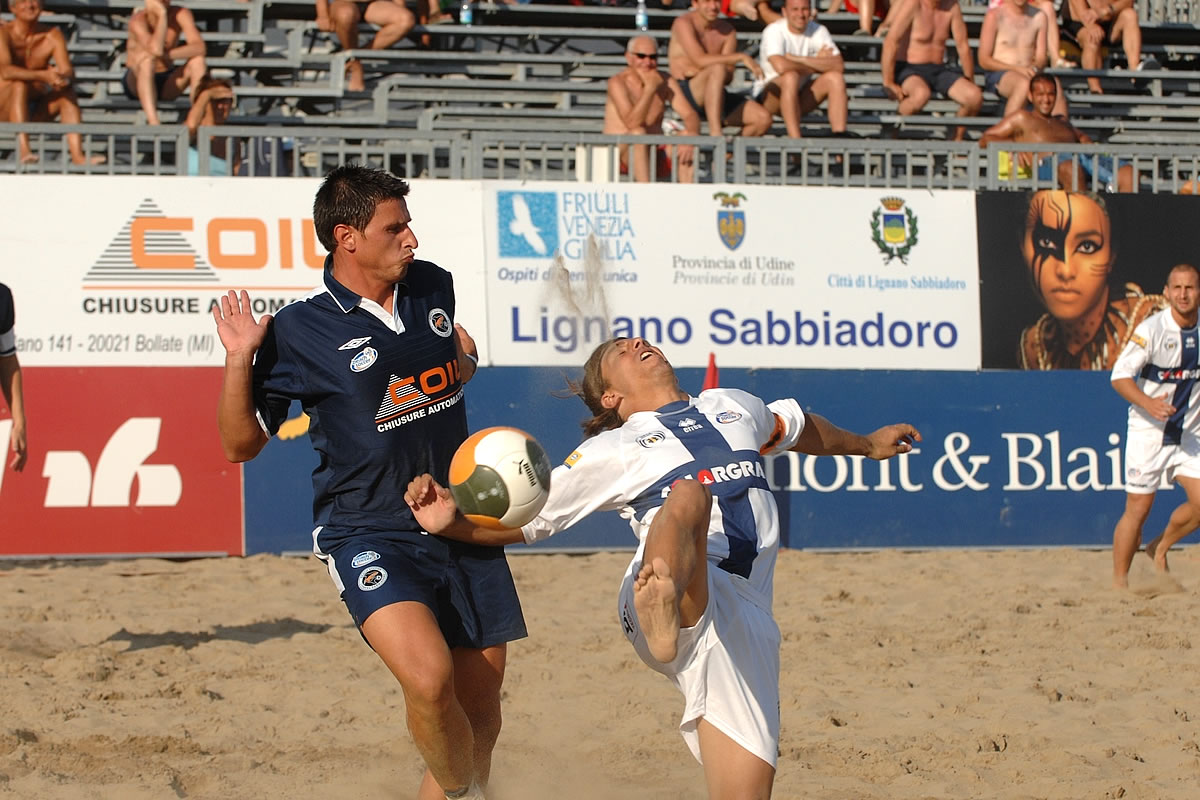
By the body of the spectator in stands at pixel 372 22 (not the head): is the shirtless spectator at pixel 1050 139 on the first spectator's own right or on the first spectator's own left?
on the first spectator's own left

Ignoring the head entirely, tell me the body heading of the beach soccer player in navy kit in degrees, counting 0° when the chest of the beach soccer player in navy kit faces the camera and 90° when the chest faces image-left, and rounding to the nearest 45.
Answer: approximately 315°

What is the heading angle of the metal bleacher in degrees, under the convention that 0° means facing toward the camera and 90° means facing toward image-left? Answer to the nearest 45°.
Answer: approximately 0°

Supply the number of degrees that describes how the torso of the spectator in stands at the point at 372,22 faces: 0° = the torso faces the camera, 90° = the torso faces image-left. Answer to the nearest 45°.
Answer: approximately 0°

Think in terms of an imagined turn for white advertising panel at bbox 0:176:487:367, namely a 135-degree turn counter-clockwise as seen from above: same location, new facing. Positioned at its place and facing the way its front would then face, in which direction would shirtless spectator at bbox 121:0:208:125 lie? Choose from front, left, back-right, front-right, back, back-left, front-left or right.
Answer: front-left
